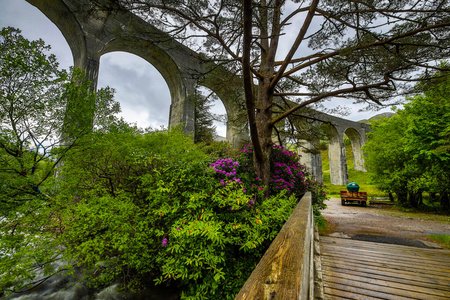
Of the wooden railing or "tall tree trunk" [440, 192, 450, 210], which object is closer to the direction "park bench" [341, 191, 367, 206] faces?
the wooden railing

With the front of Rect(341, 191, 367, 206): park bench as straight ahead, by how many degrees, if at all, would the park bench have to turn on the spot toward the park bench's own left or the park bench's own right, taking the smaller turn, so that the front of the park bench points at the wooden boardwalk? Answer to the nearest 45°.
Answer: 0° — it already faces it

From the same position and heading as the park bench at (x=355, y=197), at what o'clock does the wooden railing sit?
The wooden railing is roughly at 12 o'clock from the park bench.

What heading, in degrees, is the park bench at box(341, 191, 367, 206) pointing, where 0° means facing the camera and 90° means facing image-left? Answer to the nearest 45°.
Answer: approximately 0°
